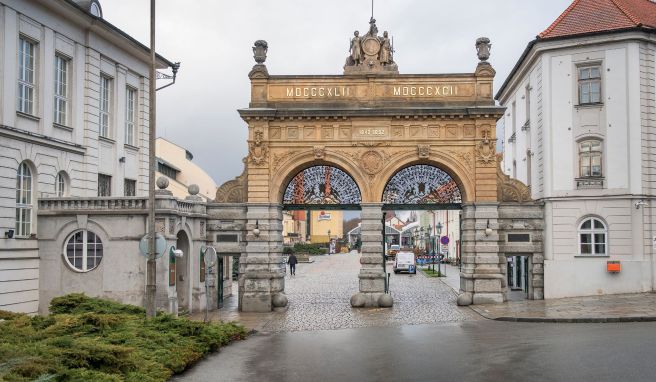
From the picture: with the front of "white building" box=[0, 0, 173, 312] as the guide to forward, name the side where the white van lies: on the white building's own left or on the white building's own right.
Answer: on the white building's own left

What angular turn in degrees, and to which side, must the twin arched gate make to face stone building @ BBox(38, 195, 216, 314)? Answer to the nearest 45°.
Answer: approximately 45° to its right

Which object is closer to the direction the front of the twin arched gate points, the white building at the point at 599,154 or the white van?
the white building

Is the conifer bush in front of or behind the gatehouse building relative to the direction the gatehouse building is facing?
in front

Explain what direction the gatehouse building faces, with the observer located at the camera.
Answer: facing the viewer

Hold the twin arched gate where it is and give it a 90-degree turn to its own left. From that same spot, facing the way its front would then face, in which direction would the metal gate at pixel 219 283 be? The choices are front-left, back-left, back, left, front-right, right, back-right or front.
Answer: back

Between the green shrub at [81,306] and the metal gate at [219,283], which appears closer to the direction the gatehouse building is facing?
the green shrub

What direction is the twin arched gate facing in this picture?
toward the camera

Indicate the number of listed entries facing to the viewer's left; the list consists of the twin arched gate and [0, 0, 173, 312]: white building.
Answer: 0
